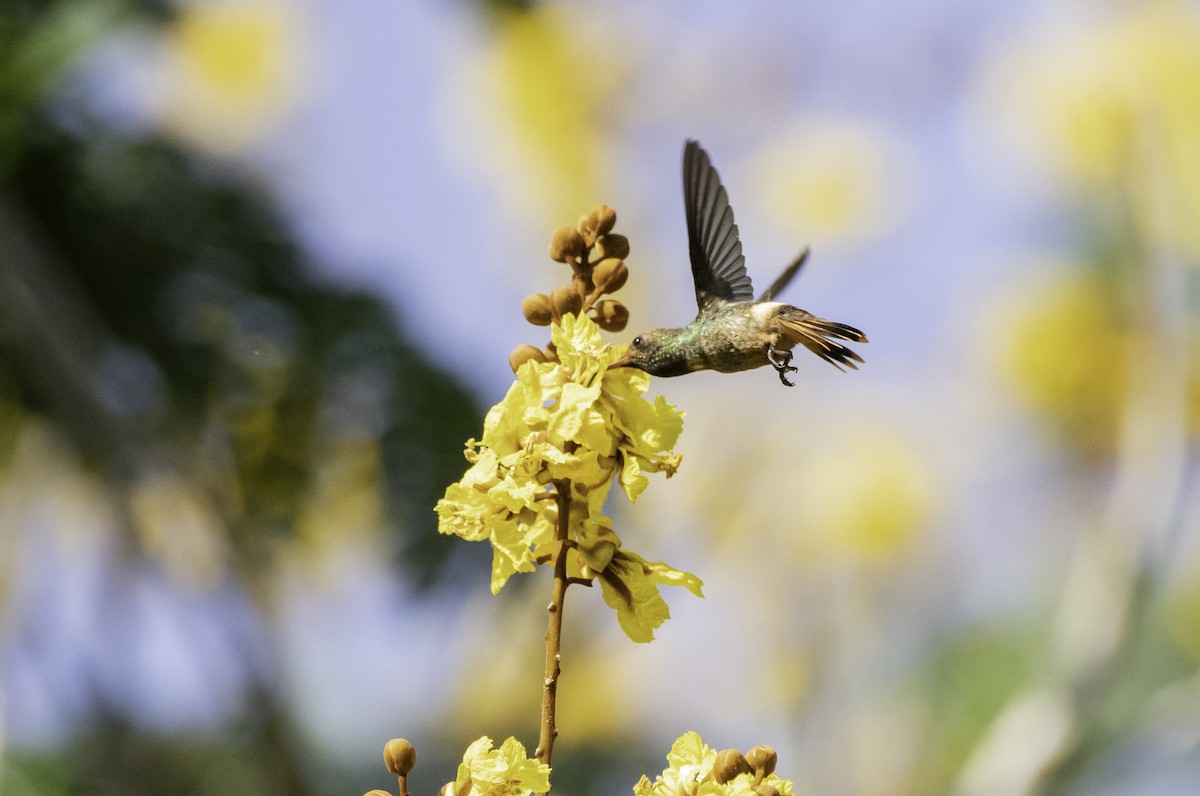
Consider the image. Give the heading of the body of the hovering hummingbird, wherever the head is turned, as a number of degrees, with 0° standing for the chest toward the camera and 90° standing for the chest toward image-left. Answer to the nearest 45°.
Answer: approximately 90°
